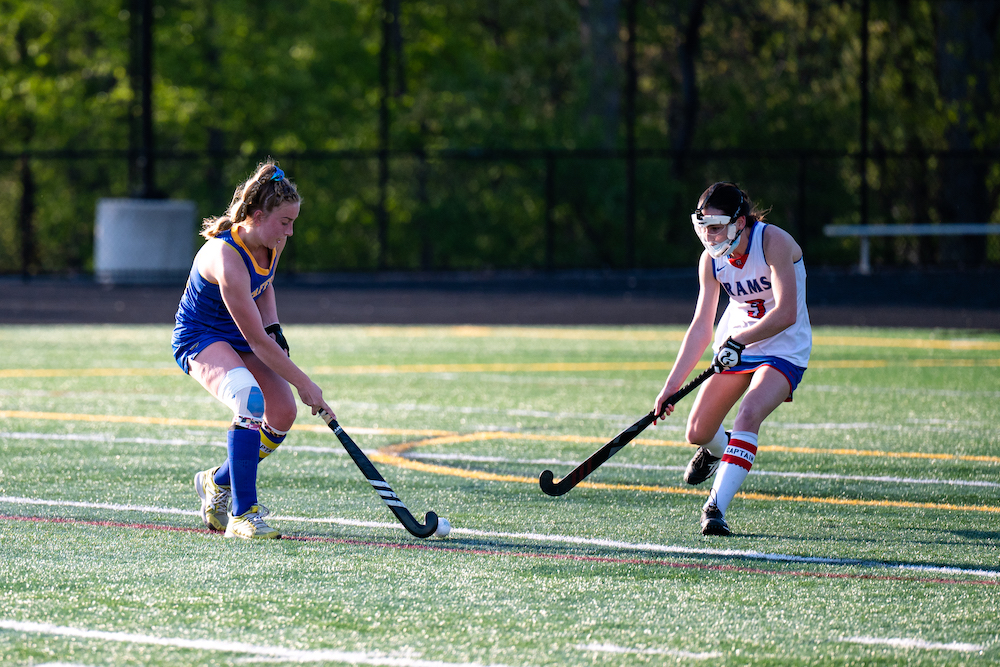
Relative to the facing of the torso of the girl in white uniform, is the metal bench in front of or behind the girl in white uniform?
behind

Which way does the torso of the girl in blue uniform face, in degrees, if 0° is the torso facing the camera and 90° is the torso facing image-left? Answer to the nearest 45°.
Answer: approximately 315°

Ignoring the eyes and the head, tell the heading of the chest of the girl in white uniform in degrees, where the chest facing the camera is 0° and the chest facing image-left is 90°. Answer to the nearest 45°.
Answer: approximately 45°

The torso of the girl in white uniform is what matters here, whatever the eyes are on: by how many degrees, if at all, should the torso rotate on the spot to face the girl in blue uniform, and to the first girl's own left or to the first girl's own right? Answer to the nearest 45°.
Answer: approximately 45° to the first girl's own right

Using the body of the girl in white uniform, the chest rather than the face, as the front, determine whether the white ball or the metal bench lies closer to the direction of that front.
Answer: the white ball

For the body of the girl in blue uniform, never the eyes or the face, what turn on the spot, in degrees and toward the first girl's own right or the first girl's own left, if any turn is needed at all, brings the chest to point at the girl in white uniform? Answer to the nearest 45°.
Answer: approximately 45° to the first girl's own left

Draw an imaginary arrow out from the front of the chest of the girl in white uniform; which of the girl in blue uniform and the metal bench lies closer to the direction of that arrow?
the girl in blue uniform

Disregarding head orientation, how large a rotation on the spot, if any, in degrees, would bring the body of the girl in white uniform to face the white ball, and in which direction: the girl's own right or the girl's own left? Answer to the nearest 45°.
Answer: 0° — they already face it

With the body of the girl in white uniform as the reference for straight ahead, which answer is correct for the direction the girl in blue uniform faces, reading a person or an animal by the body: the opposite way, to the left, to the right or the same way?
to the left
